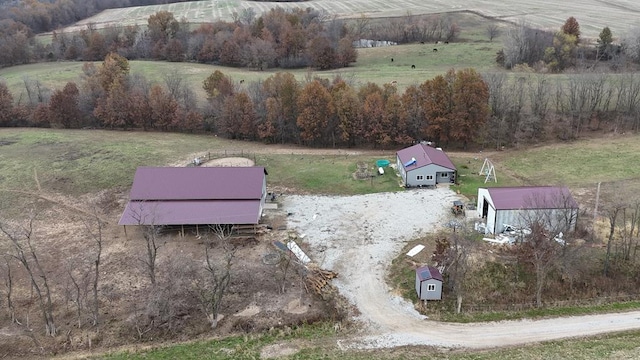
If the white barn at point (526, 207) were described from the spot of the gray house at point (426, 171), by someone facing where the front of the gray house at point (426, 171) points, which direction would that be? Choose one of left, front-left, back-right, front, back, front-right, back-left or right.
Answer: front-left

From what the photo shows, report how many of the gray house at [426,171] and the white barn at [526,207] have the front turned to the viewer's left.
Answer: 1

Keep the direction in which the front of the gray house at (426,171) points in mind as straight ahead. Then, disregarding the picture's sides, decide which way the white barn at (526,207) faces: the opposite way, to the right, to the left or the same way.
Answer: to the right

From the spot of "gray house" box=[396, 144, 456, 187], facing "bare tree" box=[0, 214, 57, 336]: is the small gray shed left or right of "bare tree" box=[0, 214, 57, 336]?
left

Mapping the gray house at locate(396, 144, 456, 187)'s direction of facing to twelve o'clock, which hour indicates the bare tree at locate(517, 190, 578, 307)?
The bare tree is roughly at 11 o'clock from the gray house.

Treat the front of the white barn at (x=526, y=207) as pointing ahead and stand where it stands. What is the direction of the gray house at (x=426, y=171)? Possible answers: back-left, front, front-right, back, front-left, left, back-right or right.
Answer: front-right

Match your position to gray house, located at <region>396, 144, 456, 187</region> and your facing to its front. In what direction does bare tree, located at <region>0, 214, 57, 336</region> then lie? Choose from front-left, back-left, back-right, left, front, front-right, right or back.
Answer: front-right

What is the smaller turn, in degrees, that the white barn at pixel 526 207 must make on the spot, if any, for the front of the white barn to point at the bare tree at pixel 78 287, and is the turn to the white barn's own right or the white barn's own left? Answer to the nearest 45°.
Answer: approximately 45° to the white barn's own left

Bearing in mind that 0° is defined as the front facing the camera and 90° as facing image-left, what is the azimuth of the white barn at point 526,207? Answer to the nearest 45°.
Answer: approximately 90°

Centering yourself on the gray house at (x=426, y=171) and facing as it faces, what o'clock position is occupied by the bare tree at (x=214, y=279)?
The bare tree is roughly at 1 o'clock from the gray house.

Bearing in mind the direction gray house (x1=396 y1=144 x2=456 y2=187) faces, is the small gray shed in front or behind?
in front

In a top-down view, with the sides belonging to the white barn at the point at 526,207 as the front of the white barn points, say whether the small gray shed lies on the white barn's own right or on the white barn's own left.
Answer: on the white barn's own left

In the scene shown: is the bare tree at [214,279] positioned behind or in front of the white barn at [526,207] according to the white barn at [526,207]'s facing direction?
in front

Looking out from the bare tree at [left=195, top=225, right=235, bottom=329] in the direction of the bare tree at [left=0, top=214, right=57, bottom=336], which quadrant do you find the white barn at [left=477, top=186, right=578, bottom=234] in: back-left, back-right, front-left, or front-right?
back-right

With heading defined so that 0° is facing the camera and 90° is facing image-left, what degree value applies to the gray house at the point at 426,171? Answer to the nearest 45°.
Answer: approximately 0°
